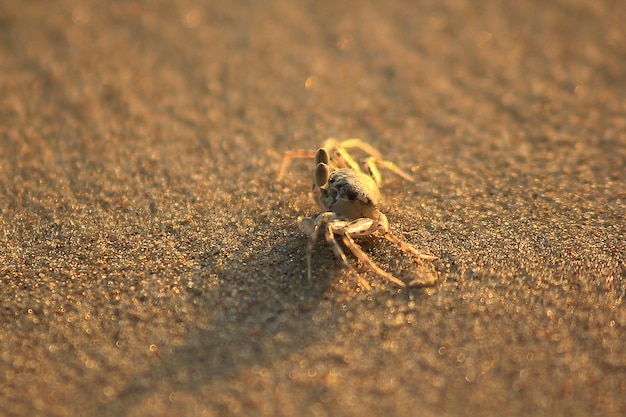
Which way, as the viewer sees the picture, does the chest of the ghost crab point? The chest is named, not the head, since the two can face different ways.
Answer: to the viewer's left
